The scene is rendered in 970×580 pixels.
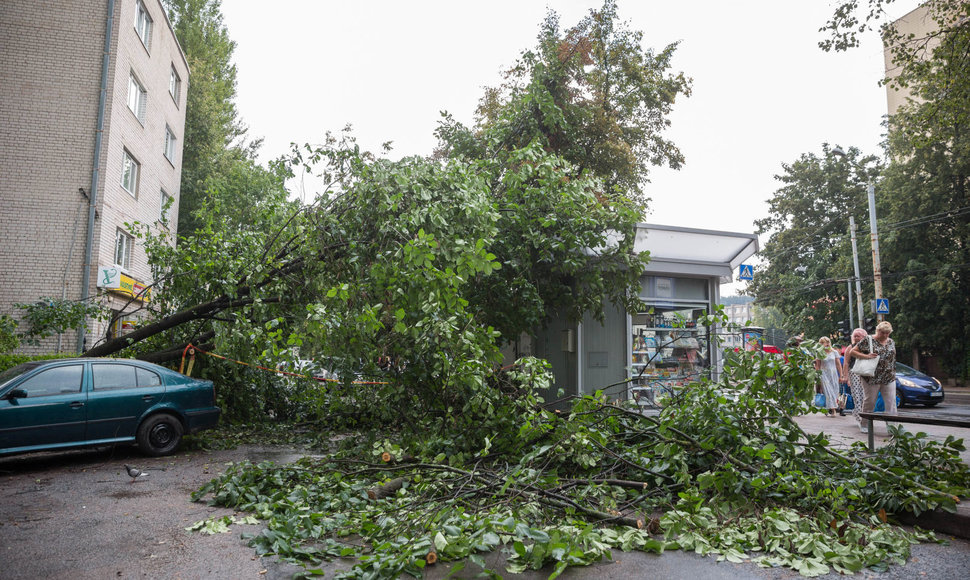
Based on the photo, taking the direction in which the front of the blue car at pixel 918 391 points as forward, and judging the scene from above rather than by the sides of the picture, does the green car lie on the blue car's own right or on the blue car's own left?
on the blue car's own right

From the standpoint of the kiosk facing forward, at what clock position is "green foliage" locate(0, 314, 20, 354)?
The green foliage is roughly at 4 o'clock from the kiosk.

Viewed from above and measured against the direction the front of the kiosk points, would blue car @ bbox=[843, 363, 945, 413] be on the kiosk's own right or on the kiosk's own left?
on the kiosk's own left

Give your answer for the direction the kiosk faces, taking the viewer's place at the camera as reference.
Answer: facing the viewer and to the right of the viewer

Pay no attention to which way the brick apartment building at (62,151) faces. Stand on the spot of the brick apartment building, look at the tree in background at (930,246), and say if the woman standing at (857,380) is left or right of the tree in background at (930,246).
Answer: right

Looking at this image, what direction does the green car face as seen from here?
to the viewer's left

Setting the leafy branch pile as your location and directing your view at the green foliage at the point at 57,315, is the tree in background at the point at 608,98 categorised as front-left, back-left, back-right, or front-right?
front-right

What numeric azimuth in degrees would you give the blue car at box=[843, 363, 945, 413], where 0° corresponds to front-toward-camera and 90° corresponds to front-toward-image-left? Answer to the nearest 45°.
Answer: approximately 315°

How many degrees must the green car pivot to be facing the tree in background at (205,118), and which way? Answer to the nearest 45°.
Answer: approximately 90° to its right

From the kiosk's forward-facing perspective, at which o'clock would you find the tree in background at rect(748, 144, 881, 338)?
The tree in background is roughly at 8 o'clock from the kiosk.

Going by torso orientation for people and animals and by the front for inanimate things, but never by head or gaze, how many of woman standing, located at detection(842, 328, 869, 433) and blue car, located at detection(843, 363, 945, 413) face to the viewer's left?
0
